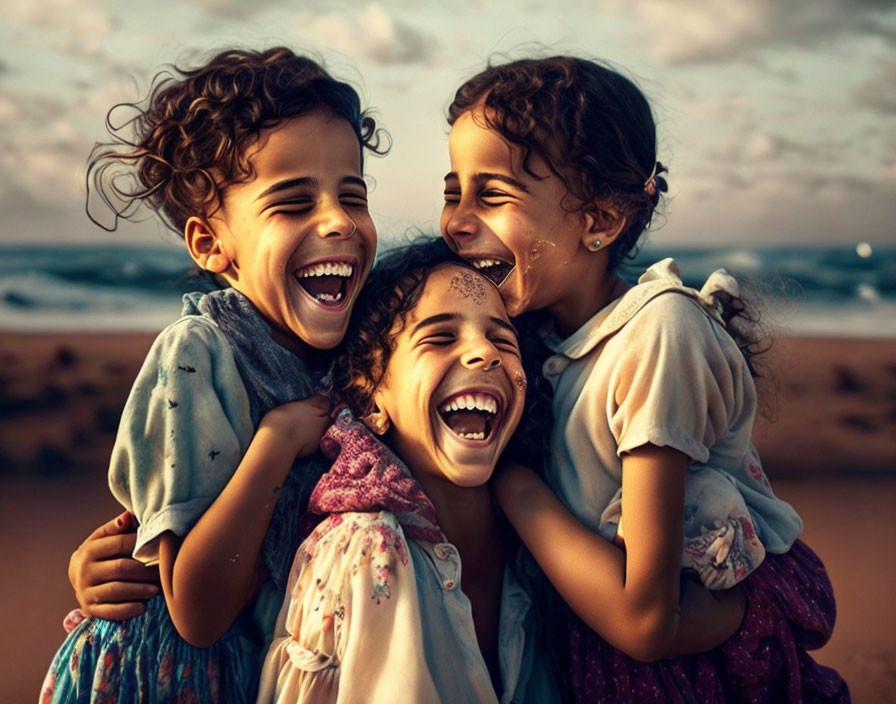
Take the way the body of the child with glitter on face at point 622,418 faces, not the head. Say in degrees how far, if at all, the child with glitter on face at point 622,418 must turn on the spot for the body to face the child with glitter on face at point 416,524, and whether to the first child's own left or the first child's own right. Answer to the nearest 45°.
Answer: approximately 45° to the first child's own left

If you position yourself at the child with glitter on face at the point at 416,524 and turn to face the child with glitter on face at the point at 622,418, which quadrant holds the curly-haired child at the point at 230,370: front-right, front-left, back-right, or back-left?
back-left

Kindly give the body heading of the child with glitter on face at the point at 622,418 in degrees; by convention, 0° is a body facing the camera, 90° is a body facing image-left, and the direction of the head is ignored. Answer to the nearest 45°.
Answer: approximately 90°

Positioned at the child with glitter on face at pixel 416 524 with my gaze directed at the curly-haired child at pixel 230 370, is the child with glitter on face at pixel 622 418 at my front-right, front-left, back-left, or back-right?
back-right

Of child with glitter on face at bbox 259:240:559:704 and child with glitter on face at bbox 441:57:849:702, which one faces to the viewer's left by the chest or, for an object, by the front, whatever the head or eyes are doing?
child with glitter on face at bbox 441:57:849:702

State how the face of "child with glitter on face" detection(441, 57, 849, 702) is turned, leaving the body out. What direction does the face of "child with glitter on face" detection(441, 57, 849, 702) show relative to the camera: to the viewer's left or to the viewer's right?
to the viewer's left

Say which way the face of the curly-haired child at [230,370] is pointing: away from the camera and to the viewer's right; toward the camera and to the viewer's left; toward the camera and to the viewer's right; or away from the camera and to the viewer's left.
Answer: toward the camera and to the viewer's right

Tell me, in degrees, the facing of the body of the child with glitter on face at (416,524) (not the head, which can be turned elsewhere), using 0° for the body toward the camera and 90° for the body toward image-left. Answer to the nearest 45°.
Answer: approximately 315°

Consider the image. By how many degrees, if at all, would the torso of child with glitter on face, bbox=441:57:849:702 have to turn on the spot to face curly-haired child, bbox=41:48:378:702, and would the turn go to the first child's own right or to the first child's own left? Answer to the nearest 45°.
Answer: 0° — they already face them
